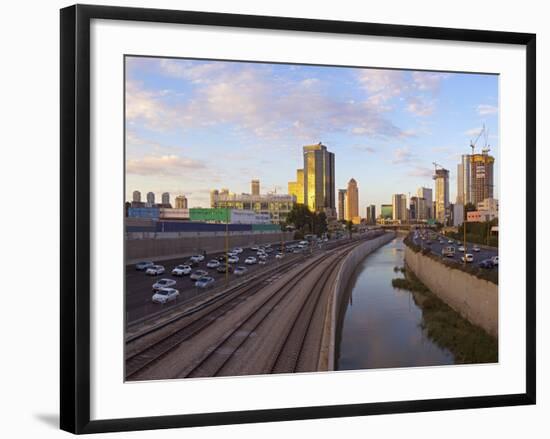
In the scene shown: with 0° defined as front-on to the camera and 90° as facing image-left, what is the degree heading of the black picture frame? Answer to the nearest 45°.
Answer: approximately 315°

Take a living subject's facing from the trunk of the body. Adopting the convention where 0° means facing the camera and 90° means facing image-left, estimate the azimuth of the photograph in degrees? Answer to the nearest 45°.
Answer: approximately 315°
